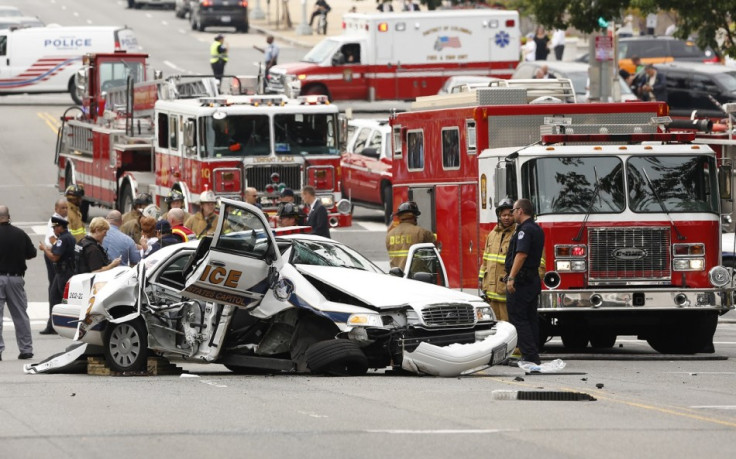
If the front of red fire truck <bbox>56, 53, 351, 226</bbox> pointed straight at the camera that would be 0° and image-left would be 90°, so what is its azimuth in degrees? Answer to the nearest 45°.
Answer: approximately 0°

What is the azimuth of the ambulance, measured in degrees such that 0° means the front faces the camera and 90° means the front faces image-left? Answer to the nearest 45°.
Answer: approximately 45°

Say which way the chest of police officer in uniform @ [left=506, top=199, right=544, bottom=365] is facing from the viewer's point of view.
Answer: to the viewer's left
